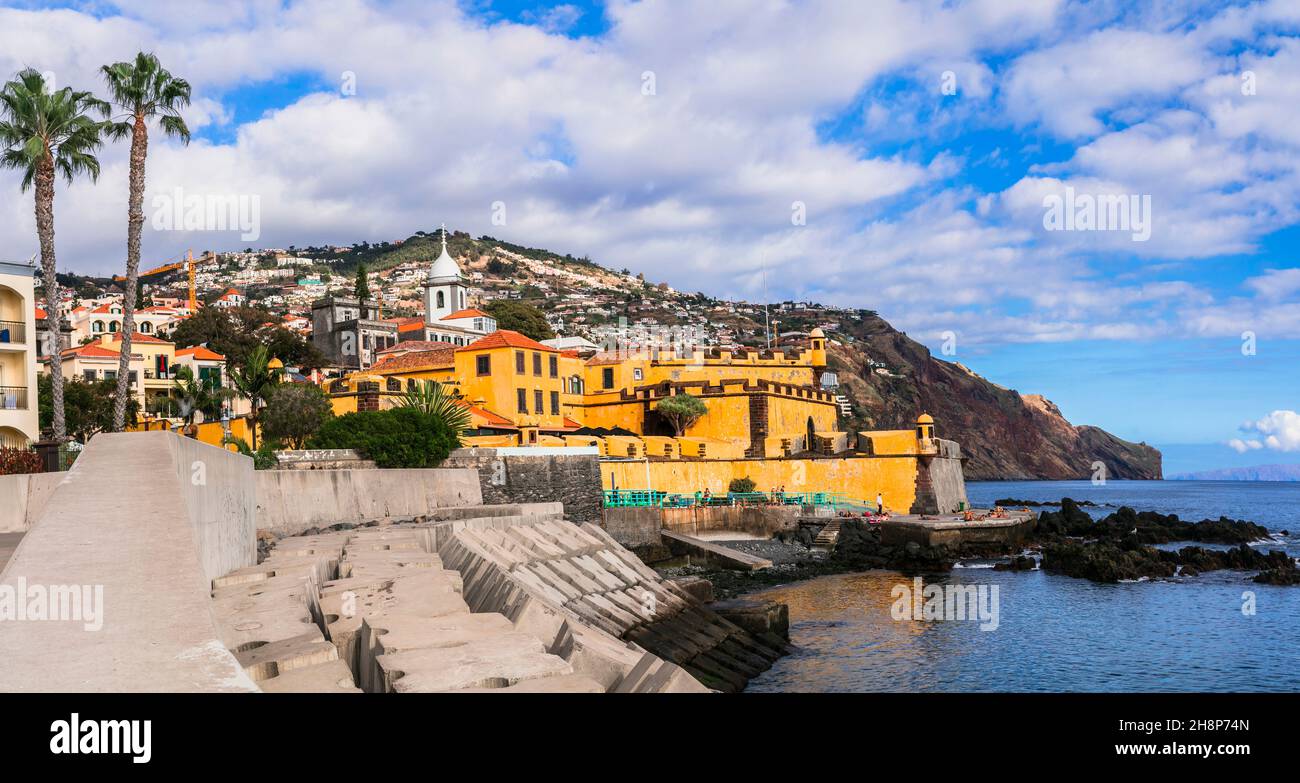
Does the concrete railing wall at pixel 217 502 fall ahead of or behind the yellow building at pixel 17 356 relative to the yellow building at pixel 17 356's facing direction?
ahead

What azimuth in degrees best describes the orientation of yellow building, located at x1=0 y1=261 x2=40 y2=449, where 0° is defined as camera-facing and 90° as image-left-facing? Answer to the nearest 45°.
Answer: approximately 315°

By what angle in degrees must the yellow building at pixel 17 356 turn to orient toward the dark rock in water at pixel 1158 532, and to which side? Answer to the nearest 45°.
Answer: approximately 45° to its left

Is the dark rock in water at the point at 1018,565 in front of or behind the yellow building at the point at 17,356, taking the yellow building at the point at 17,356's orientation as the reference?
in front

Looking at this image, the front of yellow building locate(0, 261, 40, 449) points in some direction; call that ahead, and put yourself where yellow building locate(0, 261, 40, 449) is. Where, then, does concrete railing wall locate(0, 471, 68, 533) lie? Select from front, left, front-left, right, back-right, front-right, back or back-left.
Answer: front-right

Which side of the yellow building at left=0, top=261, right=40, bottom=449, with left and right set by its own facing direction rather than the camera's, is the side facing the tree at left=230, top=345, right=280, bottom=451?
left

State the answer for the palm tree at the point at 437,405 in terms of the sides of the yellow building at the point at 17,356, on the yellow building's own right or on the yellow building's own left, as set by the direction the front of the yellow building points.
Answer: on the yellow building's own left

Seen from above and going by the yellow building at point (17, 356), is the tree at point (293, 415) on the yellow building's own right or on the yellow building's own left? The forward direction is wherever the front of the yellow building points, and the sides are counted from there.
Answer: on the yellow building's own left

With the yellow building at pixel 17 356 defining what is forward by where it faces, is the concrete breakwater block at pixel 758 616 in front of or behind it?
in front
